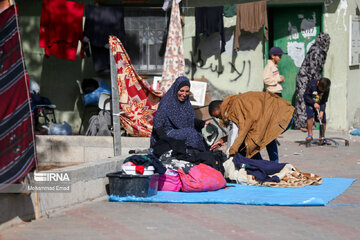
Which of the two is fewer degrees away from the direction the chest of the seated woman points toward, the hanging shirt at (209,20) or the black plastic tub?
the black plastic tub

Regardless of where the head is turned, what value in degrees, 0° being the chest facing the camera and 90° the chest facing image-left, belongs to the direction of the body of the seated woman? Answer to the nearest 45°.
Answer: approximately 315°

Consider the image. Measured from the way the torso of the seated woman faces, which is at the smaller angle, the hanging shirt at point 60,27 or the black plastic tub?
the black plastic tub

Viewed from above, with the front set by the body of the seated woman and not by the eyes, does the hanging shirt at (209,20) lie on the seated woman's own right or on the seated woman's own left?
on the seated woman's own left

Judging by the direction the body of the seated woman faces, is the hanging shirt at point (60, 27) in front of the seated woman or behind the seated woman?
behind

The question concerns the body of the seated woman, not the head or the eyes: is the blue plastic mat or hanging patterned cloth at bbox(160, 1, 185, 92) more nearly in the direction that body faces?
the blue plastic mat

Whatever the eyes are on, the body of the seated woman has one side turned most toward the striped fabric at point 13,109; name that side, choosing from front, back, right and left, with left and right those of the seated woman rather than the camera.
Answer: right

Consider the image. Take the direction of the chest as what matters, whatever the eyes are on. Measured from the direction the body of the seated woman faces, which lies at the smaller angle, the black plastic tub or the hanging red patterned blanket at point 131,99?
the black plastic tub

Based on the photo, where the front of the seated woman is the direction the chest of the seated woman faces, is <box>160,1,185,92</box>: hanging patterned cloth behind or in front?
behind

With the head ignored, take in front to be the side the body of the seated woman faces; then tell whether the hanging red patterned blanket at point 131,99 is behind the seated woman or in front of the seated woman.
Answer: behind

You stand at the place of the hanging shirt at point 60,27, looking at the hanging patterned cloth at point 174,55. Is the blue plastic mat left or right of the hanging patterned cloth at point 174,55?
right
